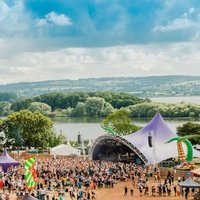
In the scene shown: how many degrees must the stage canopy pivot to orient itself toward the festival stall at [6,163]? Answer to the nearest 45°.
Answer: approximately 45° to its right

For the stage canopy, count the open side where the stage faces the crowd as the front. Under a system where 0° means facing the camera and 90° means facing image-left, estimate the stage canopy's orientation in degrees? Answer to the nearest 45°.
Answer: approximately 45°
